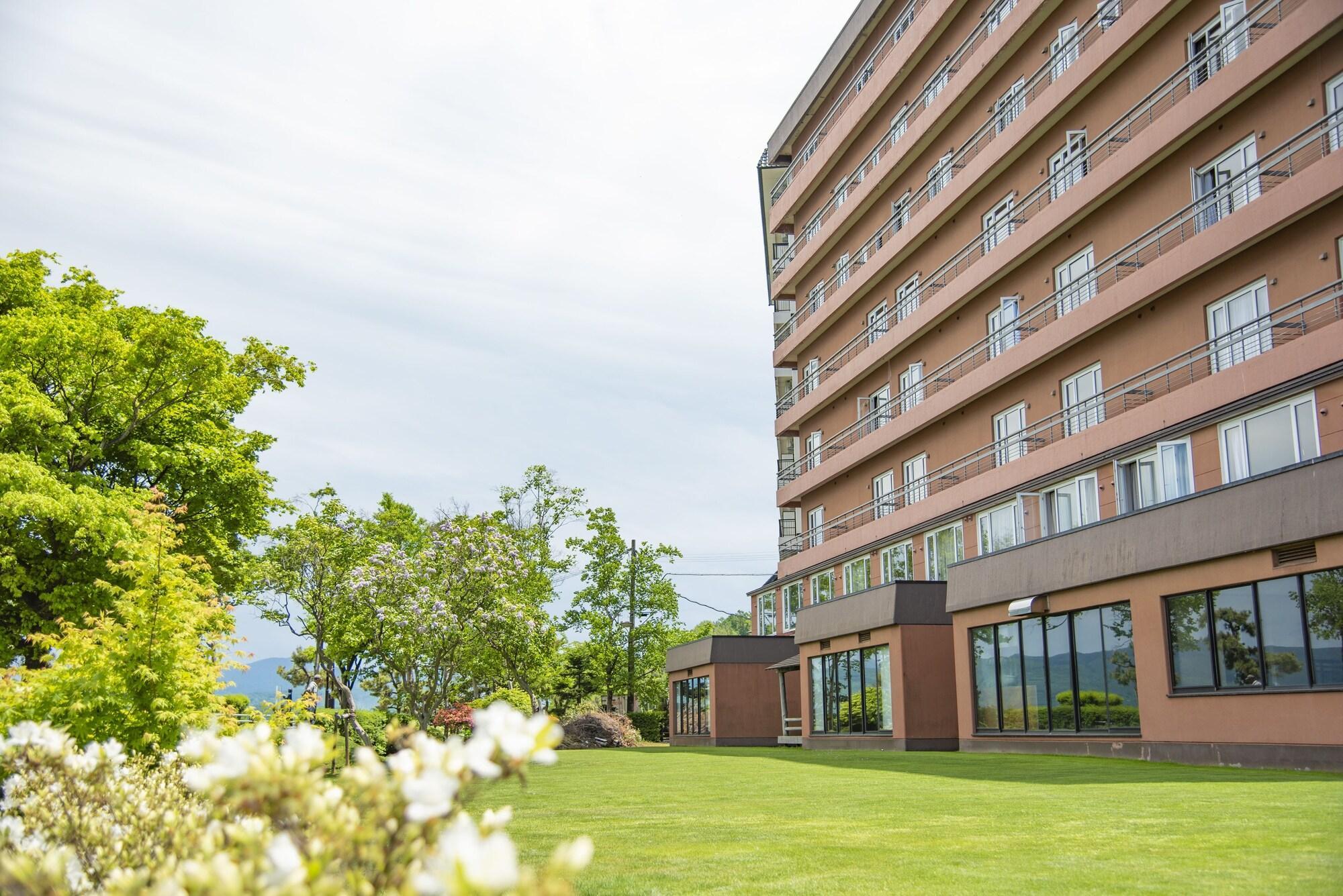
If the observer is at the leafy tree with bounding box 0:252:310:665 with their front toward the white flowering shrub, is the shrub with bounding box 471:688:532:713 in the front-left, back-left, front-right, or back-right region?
back-left

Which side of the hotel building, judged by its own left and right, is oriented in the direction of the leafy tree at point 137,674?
front

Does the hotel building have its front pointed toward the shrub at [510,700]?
no

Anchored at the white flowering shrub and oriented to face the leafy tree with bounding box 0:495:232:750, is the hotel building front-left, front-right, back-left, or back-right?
front-right

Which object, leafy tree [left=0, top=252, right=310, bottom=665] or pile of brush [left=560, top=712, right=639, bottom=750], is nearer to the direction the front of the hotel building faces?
the leafy tree

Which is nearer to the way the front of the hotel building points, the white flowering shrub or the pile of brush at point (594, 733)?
the white flowering shrub

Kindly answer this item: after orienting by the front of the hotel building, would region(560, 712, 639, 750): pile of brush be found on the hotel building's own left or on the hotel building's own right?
on the hotel building's own right

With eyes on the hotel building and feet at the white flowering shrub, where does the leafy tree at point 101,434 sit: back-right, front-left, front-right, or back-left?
front-left

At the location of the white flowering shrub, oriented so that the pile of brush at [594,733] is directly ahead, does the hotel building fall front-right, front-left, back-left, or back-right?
front-right

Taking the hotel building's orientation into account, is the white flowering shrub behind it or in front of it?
in front

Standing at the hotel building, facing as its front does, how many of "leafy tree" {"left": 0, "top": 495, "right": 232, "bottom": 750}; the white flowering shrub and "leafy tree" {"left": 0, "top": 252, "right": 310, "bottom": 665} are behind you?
0

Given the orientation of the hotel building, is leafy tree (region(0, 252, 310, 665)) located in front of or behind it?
in front

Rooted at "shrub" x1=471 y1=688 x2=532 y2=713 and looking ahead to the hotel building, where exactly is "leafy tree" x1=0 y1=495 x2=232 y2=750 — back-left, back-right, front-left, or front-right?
front-right
